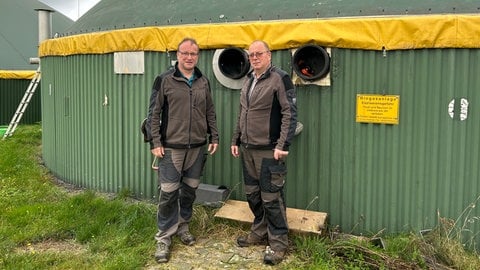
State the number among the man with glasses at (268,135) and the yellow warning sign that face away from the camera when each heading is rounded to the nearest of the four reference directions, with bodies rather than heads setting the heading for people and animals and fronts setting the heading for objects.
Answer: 0

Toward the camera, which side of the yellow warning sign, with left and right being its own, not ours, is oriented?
front

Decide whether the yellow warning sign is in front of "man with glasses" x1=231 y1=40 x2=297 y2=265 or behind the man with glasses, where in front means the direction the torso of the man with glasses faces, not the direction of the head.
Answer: behind

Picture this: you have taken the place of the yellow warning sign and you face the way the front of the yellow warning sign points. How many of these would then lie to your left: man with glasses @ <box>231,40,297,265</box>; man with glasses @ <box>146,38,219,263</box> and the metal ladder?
0

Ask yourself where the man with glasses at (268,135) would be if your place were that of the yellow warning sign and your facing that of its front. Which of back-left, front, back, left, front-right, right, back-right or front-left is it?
front-right

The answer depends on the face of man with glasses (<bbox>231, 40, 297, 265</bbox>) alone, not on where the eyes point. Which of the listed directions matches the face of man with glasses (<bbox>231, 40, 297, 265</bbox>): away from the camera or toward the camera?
toward the camera

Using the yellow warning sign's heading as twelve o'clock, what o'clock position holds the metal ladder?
The metal ladder is roughly at 4 o'clock from the yellow warning sign.

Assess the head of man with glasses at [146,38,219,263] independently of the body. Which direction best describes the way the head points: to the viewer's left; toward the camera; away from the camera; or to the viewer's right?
toward the camera

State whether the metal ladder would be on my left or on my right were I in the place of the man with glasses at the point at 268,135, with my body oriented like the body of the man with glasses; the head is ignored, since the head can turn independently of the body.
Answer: on my right

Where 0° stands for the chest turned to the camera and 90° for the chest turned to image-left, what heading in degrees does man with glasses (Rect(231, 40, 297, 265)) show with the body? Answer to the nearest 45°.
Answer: approximately 45°

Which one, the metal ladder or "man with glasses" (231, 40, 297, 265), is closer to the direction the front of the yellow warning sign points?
the man with glasses
